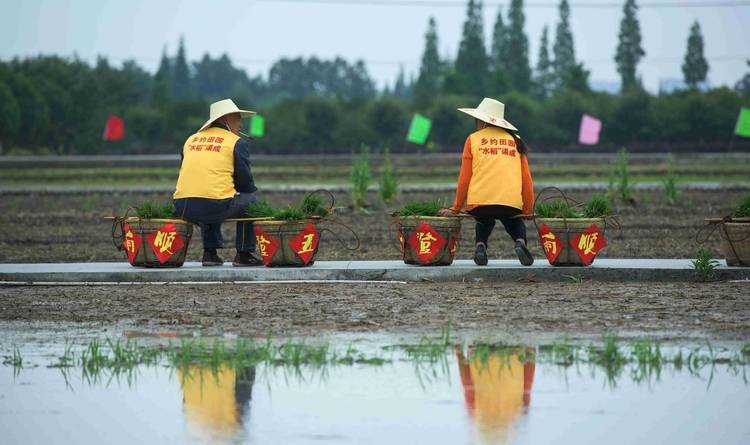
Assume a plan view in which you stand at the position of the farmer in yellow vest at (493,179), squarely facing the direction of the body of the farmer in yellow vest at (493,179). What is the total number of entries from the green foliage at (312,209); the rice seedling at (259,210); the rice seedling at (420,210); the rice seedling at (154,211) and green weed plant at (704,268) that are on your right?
1

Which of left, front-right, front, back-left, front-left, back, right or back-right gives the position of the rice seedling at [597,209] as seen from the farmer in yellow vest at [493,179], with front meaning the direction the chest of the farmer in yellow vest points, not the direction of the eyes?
right

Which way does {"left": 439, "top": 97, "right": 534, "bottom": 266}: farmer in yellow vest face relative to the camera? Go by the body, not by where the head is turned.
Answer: away from the camera

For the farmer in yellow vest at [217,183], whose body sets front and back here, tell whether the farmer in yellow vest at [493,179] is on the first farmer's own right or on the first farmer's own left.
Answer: on the first farmer's own right

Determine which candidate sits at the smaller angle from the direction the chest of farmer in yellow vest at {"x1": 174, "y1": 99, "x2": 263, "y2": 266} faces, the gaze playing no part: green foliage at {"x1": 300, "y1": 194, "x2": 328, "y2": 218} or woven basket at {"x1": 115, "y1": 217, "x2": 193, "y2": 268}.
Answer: the green foliage

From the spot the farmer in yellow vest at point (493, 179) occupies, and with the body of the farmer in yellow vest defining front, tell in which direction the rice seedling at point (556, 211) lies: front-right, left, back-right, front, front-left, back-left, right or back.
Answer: right

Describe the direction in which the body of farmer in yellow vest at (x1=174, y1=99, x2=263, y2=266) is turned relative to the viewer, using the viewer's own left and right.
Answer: facing away from the viewer and to the right of the viewer

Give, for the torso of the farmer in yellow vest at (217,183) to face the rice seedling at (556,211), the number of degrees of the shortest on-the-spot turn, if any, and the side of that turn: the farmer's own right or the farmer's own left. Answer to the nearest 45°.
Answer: approximately 45° to the farmer's own right

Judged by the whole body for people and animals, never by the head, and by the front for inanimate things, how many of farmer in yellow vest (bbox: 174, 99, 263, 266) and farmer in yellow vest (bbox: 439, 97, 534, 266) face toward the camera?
0

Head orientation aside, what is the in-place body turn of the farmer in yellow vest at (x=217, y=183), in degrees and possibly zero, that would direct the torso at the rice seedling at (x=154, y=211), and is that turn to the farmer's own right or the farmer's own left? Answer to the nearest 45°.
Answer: approximately 135° to the farmer's own left

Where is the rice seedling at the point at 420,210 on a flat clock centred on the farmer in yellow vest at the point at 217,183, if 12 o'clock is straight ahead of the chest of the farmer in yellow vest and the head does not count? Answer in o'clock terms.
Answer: The rice seedling is roughly at 2 o'clock from the farmer in yellow vest.
